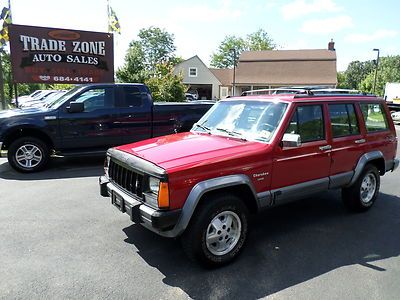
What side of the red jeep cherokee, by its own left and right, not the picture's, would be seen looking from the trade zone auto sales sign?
right

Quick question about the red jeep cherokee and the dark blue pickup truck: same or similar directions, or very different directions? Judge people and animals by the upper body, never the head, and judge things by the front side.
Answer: same or similar directions

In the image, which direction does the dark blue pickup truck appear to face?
to the viewer's left

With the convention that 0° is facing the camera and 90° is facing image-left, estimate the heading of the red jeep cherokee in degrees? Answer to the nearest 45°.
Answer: approximately 45°

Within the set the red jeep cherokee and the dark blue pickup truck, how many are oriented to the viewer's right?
0

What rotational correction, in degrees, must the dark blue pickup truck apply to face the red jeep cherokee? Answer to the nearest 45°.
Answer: approximately 90° to its left

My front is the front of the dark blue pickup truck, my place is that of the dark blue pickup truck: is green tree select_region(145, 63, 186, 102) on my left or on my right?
on my right

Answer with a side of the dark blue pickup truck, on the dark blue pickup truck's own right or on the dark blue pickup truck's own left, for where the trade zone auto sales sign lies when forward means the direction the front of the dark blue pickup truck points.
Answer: on the dark blue pickup truck's own right

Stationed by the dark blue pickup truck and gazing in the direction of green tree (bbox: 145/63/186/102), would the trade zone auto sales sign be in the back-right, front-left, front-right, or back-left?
front-left

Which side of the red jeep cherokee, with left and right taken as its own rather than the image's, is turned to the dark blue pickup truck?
right

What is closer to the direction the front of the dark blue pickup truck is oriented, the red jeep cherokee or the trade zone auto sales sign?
the trade zone auto sales sign

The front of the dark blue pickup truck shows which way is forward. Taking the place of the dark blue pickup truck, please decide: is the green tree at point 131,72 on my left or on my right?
on my right

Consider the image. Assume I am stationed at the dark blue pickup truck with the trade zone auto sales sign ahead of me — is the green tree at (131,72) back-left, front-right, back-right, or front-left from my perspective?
front-right

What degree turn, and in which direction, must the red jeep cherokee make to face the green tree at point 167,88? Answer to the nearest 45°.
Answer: approximately 135° to its right
